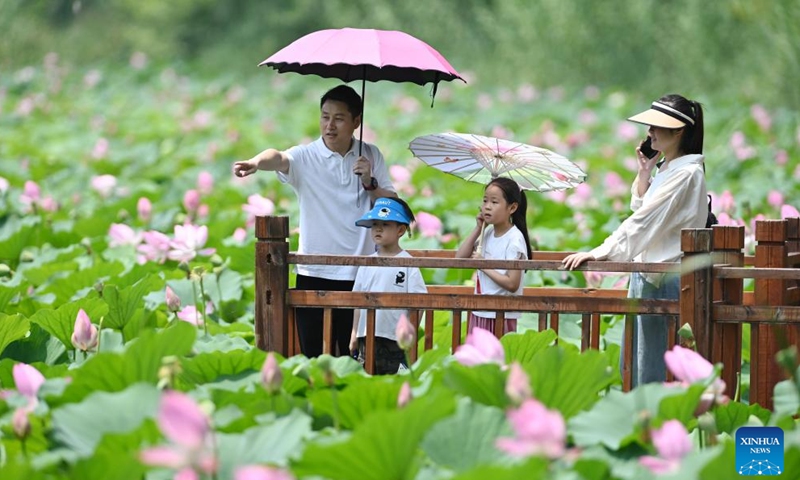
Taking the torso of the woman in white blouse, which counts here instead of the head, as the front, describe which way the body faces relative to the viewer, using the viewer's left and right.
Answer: facing to the left of the viewer

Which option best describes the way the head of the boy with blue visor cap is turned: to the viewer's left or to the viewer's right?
to the viewer's left

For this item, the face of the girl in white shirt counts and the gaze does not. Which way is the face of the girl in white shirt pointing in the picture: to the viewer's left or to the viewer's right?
to the viewer's left

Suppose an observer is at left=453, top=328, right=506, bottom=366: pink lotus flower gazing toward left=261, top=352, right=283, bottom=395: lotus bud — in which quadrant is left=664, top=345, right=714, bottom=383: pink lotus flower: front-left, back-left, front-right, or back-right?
back-left

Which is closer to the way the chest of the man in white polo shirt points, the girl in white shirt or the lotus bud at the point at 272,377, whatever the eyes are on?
the lotus bud

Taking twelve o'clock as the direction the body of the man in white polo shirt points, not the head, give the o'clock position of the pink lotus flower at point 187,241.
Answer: The pink lotus flower is roughly at 4 o'clock from the man in white polo shirt.

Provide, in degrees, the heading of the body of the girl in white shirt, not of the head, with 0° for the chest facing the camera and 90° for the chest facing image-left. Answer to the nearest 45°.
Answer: approximately 45°

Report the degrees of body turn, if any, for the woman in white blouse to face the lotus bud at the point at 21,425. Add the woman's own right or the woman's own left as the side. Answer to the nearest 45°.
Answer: approximately 45° to the woman's own left

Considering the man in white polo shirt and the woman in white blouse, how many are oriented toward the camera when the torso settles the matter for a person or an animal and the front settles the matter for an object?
1

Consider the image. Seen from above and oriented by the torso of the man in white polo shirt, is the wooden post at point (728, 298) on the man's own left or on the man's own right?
on the man's own left

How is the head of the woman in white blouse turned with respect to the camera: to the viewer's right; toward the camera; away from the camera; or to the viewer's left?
to the viewer's left
